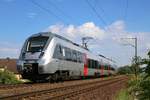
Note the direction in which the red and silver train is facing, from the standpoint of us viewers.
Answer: facing the viewer and to the left of the viewer
